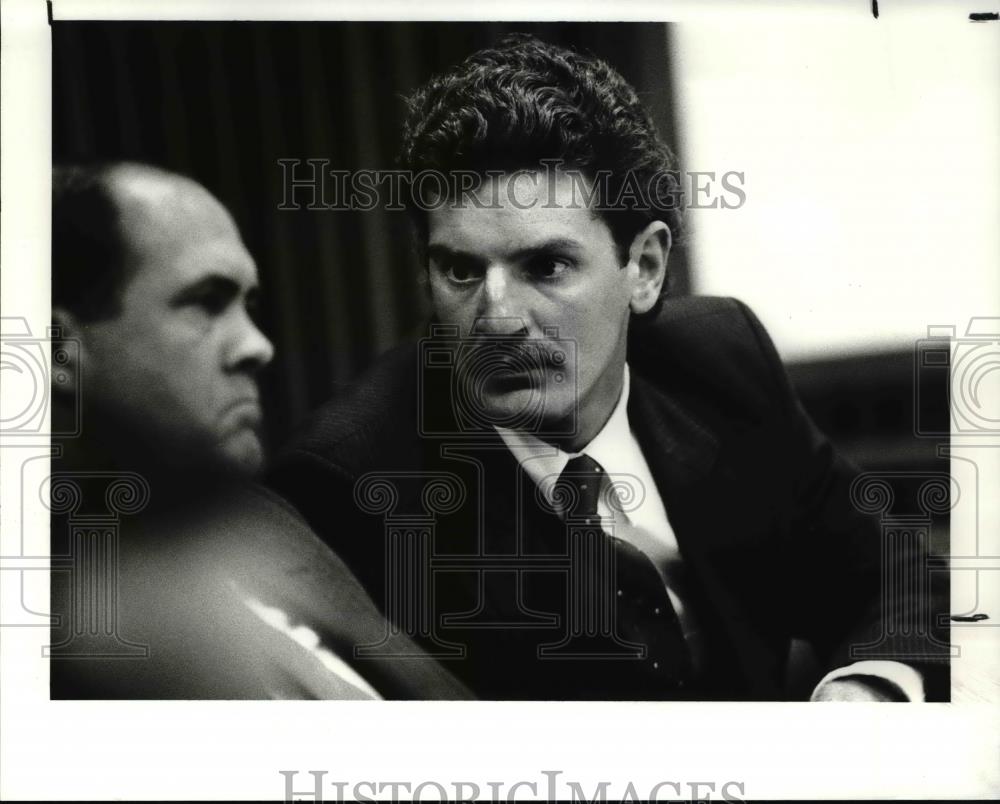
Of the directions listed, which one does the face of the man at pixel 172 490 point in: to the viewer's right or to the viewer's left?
to the viewer's right

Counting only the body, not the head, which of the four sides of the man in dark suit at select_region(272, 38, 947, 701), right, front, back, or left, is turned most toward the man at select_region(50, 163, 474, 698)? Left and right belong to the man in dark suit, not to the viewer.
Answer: right

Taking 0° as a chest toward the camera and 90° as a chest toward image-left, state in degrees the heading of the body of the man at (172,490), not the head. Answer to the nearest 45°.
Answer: approximately 315°

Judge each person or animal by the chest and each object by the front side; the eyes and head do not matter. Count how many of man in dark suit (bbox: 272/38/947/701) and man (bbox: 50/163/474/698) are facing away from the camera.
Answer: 0

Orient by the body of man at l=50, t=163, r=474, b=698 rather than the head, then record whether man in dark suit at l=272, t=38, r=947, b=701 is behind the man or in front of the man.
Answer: in front

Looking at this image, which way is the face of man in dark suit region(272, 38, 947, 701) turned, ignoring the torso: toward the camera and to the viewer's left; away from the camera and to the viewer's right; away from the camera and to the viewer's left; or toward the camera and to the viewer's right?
toward the camera and to the viewer's left

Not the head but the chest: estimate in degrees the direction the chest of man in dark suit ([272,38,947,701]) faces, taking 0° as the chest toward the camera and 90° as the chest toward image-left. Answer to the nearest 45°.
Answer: approximately 0°
